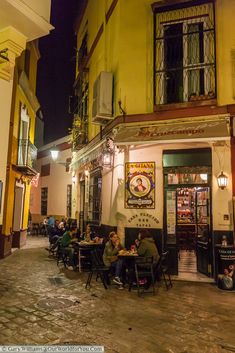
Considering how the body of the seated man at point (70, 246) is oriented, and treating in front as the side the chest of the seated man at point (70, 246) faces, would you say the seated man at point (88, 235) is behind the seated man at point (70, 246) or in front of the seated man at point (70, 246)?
in front

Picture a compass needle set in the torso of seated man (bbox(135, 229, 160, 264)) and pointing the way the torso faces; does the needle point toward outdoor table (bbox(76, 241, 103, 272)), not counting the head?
yes

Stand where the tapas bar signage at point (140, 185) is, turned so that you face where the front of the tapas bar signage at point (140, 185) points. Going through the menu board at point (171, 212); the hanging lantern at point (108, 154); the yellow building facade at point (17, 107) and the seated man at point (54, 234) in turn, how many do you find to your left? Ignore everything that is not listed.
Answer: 1

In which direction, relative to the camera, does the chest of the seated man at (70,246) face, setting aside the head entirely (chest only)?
to the viewer's right

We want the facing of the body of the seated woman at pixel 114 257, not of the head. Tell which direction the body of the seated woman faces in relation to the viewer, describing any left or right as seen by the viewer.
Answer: facing to the right of the viewer

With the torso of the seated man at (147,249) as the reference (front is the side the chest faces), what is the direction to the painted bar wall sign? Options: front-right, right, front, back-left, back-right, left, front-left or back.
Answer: front-right

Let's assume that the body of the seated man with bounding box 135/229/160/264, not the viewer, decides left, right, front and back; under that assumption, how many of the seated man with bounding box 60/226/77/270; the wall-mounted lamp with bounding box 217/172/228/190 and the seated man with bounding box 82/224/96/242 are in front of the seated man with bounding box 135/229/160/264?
2

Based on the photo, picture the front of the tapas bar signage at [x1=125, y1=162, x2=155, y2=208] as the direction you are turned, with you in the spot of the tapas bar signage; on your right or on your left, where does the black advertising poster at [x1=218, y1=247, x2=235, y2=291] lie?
on your left

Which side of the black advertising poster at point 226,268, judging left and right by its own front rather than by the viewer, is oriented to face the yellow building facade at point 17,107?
right

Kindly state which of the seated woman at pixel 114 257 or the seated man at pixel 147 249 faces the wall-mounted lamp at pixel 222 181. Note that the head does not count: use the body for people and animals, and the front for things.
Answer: the seated woman

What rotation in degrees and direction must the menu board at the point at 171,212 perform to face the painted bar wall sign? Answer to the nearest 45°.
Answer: approximately 90° to its right

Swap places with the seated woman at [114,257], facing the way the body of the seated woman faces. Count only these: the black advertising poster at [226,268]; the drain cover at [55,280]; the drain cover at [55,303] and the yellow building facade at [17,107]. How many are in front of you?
1
